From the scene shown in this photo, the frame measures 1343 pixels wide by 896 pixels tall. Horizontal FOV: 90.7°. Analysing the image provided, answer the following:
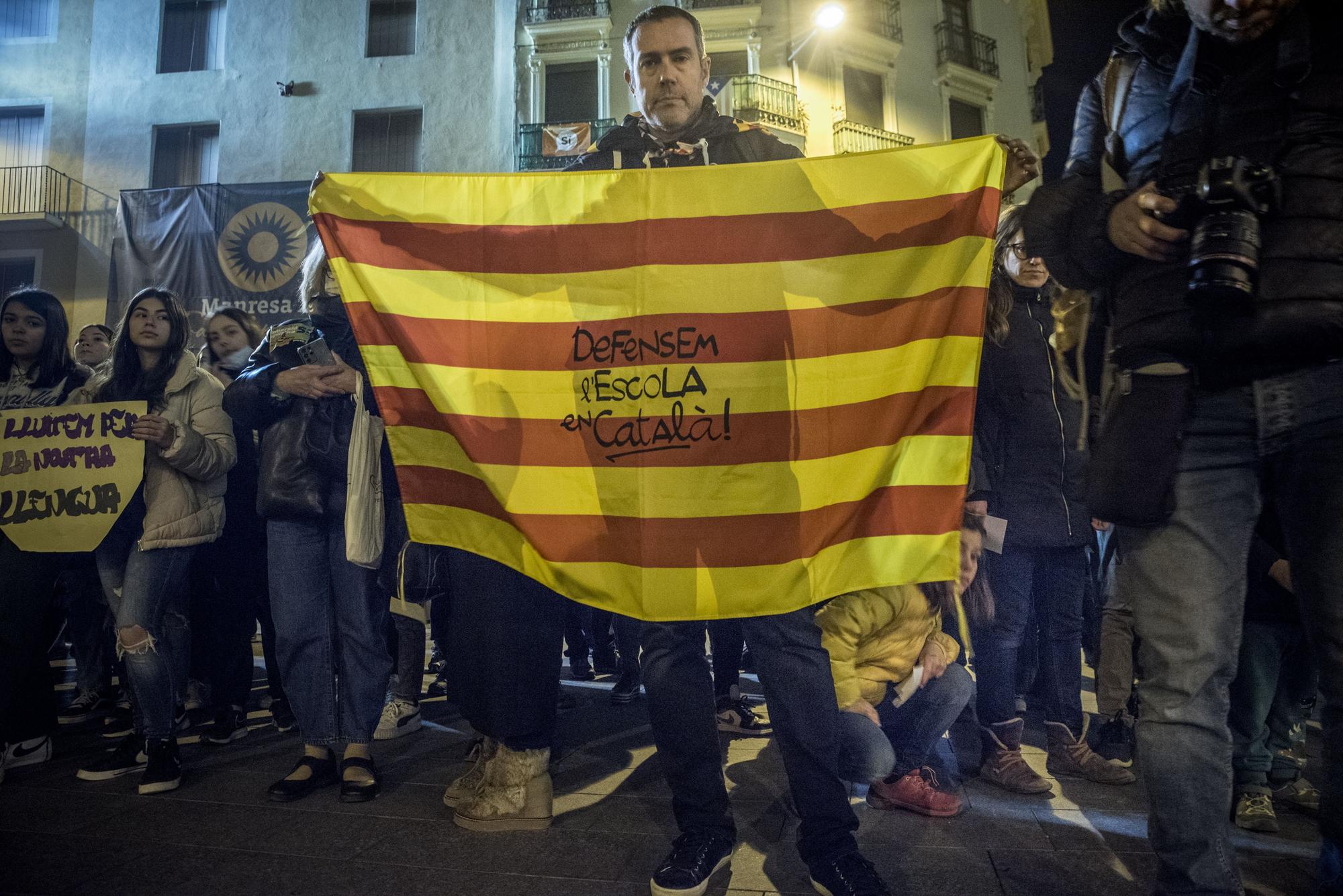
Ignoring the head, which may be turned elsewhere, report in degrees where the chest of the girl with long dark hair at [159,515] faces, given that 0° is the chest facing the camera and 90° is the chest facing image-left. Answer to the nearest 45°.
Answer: approximately 45°

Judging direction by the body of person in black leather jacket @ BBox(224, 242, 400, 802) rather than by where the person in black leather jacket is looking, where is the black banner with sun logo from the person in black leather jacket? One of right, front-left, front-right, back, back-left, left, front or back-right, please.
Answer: back

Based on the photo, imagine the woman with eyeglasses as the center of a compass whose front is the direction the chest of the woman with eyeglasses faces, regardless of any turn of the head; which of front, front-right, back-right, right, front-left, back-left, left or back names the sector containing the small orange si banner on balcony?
back

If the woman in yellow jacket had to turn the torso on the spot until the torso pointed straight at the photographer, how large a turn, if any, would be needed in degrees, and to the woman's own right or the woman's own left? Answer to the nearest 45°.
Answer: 0° — they already face them

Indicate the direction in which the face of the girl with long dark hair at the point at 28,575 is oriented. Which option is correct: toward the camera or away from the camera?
toward the camera

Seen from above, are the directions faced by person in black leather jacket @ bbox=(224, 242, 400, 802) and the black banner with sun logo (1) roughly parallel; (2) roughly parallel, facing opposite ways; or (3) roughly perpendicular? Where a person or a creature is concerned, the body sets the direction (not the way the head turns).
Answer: roughly parallel

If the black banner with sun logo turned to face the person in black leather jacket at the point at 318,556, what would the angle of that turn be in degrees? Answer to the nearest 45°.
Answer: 0° — it already faces them

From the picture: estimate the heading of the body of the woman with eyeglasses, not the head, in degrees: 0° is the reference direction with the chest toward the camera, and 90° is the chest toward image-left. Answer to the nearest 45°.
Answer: approximately 315°

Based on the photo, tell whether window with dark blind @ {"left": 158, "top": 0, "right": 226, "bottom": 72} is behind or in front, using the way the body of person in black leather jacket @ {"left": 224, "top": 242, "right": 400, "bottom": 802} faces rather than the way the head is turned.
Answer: behind

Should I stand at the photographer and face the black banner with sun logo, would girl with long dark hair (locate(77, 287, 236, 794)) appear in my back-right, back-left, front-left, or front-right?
front-left

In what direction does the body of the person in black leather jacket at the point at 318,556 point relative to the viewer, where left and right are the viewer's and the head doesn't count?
facing the viewer

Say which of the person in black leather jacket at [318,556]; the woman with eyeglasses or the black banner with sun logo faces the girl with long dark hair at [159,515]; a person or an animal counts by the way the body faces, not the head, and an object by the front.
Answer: the black banner with sun logo

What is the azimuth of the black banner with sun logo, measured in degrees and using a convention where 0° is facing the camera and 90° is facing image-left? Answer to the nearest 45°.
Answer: approximately 0°
